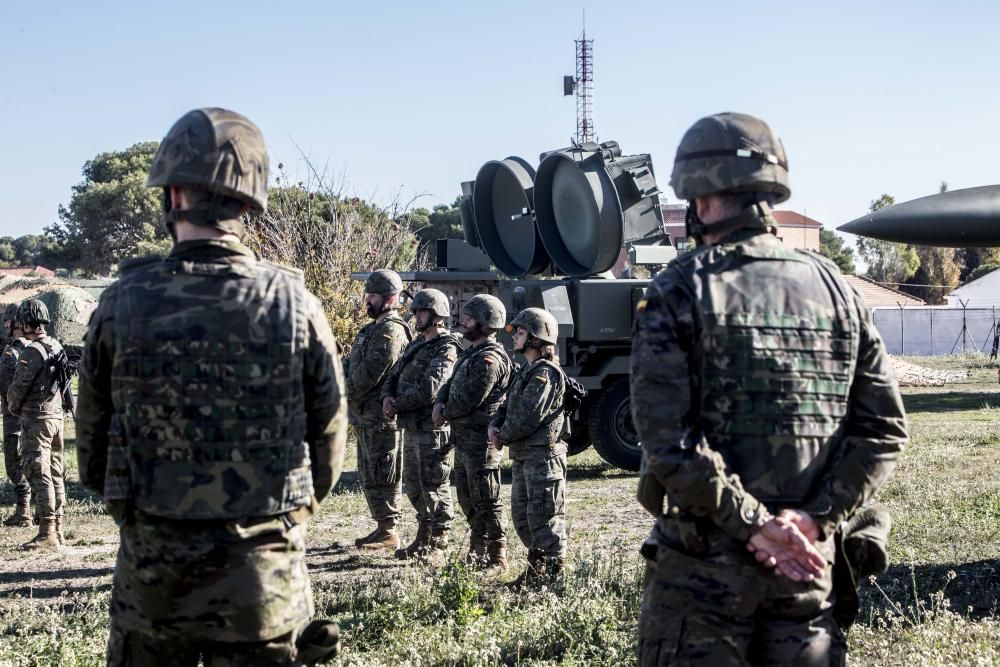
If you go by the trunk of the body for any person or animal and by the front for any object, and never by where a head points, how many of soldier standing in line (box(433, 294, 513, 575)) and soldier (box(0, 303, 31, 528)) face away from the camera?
0

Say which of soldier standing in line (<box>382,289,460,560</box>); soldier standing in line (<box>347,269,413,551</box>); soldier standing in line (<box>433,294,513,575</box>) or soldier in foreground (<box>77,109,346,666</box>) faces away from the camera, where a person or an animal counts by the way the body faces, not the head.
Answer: the soldier in foreground

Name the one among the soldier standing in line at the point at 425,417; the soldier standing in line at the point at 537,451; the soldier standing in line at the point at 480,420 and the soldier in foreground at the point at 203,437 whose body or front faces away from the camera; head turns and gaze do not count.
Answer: the soldier in foreground

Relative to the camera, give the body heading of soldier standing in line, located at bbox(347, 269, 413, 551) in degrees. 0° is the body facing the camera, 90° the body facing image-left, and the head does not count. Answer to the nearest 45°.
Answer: approximately 90°

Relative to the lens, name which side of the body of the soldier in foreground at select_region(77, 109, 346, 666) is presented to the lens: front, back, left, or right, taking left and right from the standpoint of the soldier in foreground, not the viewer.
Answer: back

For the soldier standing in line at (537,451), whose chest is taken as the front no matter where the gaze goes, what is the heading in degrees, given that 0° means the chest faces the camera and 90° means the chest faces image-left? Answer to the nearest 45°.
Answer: approximately 90°

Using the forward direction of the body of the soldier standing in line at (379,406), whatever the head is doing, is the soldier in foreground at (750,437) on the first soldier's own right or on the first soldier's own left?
on the first soldier's own left

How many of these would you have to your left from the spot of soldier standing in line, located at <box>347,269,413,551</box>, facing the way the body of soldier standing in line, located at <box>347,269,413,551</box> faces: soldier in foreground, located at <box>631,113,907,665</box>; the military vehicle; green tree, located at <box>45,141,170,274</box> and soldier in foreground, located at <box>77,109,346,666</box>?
2

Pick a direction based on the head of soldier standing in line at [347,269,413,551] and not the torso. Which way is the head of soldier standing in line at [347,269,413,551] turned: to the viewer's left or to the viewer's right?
to the viewer's left

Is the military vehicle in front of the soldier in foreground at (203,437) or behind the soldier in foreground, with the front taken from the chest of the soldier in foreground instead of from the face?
in front

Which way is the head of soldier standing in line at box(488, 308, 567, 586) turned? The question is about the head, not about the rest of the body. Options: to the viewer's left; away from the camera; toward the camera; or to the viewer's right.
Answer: to the viewer's left

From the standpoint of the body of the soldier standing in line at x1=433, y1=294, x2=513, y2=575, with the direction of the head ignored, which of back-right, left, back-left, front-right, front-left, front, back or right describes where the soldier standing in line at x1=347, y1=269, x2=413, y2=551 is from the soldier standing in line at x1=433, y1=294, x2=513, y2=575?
front-right
